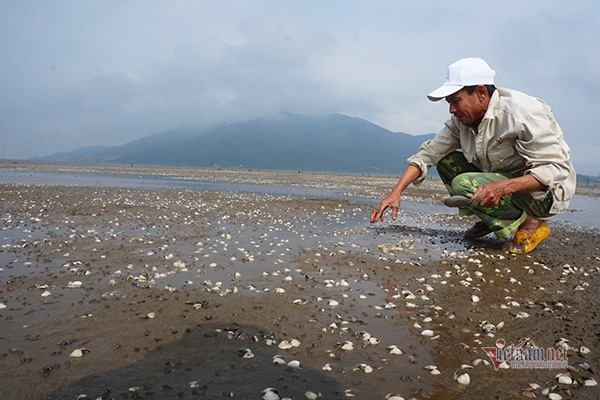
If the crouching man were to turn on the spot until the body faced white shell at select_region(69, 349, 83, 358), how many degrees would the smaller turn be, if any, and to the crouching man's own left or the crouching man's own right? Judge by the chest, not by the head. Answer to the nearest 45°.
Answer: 0° — they already face it

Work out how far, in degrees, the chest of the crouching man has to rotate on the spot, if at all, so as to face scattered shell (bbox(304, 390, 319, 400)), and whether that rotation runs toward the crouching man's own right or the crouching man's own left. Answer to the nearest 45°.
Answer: approximately 45° to the crouching man's own left

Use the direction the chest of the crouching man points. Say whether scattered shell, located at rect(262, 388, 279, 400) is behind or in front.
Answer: in front

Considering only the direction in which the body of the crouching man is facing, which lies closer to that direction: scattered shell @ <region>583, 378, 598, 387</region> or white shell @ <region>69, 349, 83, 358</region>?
the white shell

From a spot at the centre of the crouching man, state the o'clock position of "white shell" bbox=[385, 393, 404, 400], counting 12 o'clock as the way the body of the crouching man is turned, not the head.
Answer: The white shell is roughly at 11 o'clock from the crouching man.

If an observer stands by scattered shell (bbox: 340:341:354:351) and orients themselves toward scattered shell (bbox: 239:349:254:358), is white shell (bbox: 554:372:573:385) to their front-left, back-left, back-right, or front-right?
back-left

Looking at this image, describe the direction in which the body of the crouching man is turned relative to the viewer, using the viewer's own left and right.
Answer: facing the viewer and to the left of the viewer

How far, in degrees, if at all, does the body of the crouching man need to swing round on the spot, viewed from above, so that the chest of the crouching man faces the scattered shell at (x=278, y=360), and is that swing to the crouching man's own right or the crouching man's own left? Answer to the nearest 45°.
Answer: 0° — they already face it

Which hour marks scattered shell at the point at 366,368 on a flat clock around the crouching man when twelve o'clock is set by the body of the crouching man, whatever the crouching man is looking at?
The scattered shell is roughly at 11 o'clock from the crouching man.

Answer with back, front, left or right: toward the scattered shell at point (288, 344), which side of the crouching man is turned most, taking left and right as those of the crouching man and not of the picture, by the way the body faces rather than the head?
front

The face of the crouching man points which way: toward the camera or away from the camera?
toward the camera

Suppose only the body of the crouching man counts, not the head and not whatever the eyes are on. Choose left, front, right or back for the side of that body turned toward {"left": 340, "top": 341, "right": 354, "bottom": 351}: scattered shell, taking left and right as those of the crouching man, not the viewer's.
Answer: left
